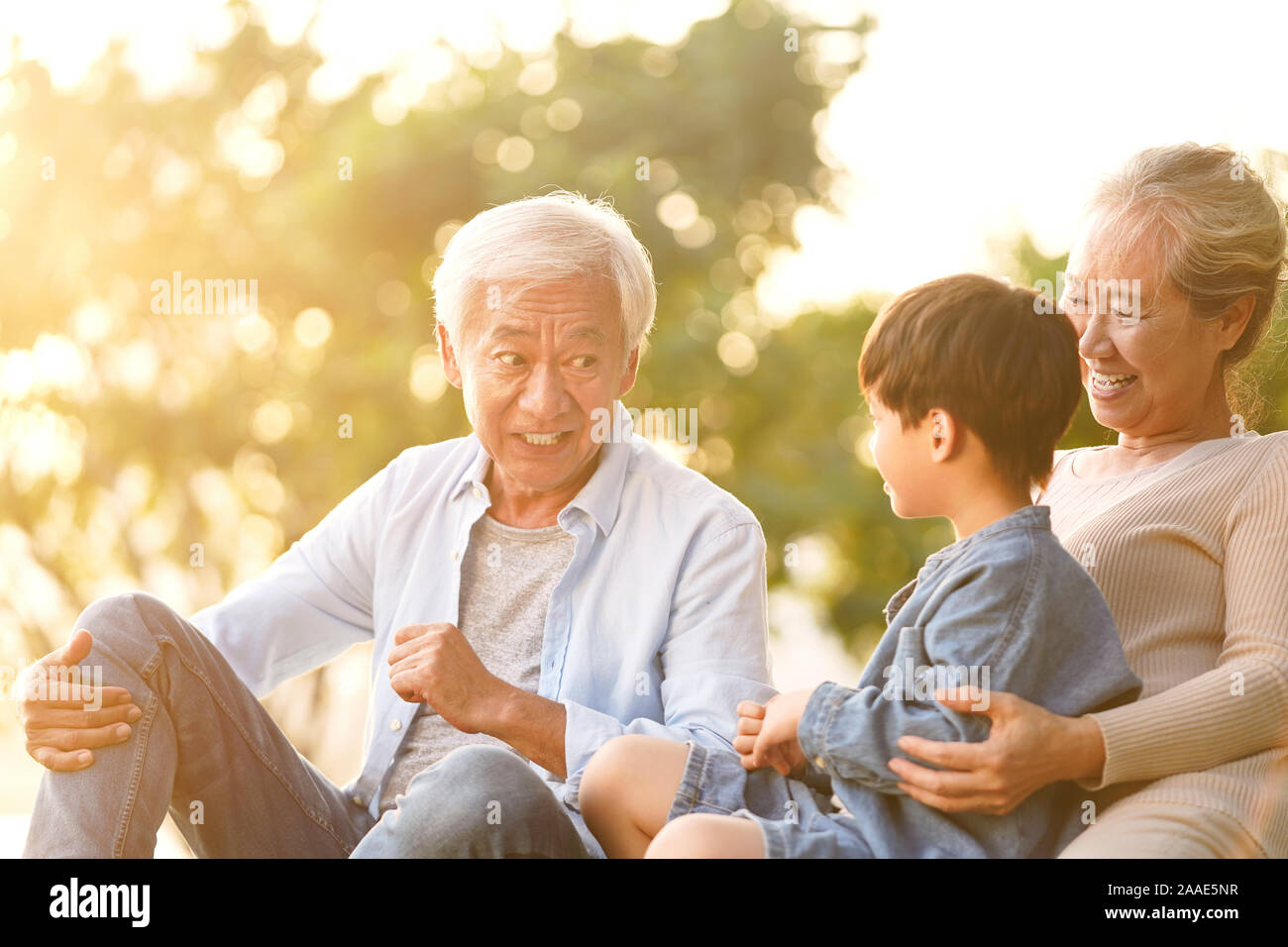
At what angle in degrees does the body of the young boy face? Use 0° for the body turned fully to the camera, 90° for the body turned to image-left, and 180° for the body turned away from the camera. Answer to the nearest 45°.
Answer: approximately 90°

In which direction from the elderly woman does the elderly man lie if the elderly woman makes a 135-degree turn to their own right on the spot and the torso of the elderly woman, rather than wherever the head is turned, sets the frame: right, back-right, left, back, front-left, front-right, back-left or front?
left

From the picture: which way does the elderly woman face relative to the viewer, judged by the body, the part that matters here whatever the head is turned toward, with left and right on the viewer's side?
facing the viewer and to the left of the viewer

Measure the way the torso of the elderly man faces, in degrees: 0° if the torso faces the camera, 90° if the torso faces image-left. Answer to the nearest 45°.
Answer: approximately 45°

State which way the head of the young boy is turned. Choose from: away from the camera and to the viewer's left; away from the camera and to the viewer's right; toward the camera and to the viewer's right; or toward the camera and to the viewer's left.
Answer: away from the camera and to the viewer's left

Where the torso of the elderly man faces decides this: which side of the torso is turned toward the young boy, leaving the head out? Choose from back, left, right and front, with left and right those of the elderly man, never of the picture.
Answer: left

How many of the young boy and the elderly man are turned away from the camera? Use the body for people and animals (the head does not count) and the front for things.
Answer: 0
